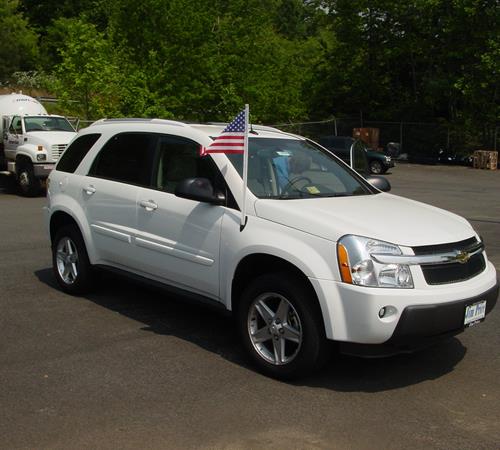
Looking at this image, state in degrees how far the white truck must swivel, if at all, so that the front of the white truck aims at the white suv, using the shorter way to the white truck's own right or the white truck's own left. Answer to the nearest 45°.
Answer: approximately 45° to the white truck's own right

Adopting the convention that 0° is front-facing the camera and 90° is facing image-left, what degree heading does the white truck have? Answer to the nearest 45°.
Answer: approximately 315°

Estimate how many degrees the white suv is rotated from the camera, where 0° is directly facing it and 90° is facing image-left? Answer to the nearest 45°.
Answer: approximately 315°

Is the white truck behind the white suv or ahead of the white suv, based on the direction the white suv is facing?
behind

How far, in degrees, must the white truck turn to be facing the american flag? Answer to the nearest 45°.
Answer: approximately 45° to its right
